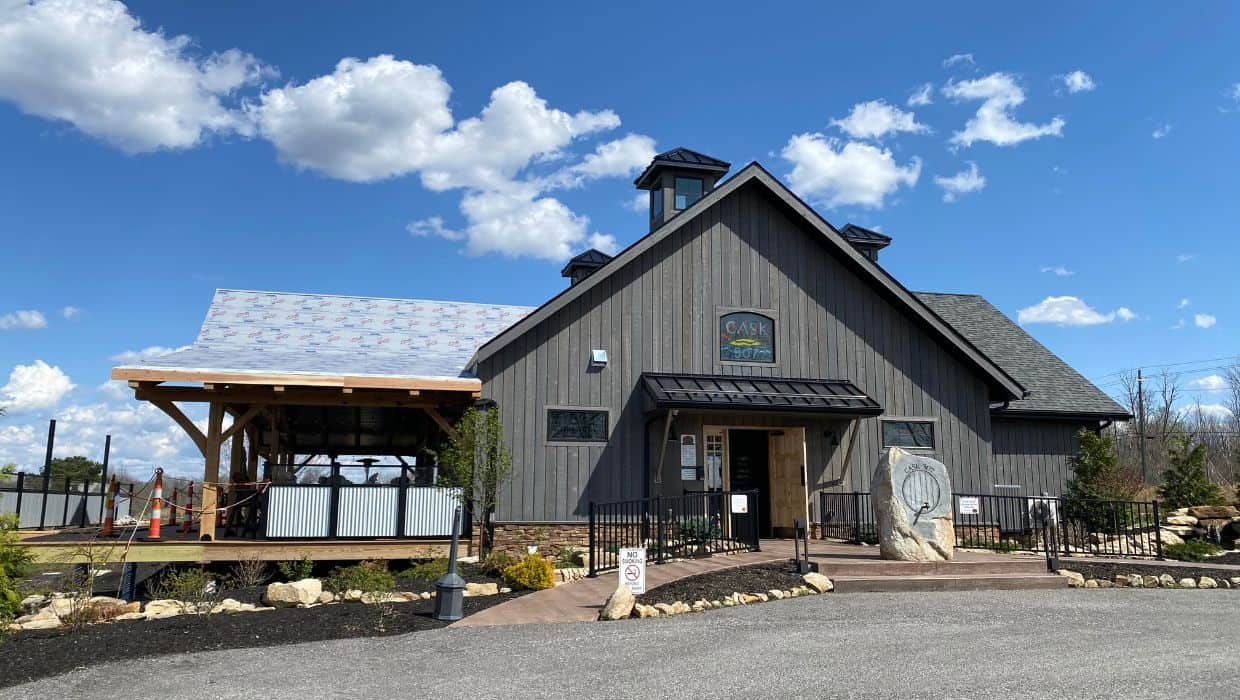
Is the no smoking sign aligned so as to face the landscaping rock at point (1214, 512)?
no

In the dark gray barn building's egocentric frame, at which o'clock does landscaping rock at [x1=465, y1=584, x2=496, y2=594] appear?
The landscaping rock is roughly at 1 o'clock from the dark gray barn building.

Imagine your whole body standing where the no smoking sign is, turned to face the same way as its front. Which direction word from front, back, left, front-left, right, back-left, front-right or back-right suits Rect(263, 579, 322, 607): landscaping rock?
right

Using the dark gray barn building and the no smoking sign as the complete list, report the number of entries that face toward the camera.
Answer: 2

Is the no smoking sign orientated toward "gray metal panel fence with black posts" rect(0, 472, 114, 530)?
no

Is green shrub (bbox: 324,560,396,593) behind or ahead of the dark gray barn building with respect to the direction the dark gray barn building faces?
ahead

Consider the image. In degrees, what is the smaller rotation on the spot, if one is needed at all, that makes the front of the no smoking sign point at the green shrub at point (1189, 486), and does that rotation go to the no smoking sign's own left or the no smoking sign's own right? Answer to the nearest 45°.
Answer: approximately 135° to the no smoking sign's own left

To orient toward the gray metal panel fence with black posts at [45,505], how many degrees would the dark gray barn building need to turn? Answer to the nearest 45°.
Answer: approximately 90° to its right

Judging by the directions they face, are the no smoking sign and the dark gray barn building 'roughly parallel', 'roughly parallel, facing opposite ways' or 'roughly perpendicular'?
roughly parallel

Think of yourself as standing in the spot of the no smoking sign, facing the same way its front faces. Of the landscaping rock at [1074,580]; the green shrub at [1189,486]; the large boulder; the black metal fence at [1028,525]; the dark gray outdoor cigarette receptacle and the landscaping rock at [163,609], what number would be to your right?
2

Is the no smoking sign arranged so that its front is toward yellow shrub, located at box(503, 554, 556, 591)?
no

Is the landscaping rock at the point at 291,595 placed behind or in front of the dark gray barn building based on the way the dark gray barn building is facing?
in front

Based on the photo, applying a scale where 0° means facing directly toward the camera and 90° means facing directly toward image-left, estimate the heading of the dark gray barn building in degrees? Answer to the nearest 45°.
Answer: approximately 0°

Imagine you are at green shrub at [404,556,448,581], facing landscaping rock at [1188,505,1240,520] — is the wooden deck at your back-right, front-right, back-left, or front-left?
back-left

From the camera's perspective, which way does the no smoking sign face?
toward the camera

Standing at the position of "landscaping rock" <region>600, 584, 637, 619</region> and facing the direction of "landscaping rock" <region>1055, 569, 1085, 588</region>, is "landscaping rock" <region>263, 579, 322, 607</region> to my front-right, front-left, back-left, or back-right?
back-left

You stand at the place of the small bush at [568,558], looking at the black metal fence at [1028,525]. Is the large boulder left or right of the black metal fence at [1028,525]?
right

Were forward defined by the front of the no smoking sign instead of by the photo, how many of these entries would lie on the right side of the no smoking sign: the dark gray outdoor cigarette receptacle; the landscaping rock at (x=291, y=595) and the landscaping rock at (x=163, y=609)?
3

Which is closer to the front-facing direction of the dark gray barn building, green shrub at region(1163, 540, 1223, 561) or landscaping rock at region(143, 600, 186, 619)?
the landscaping rock

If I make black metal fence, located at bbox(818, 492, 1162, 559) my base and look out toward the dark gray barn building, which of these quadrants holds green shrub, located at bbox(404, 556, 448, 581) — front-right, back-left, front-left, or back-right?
front-left
